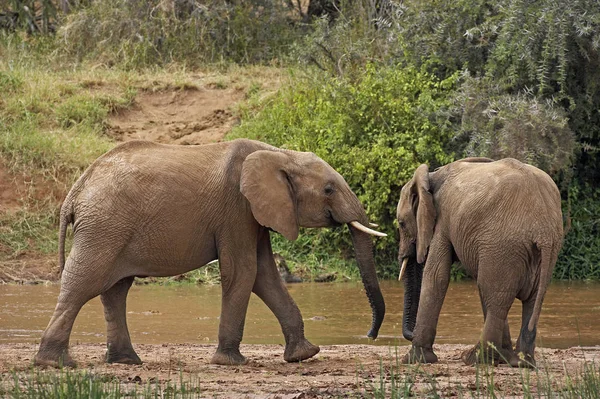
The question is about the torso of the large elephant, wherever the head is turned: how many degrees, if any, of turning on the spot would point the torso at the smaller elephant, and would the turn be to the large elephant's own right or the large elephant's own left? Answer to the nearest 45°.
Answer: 0° — it already faces it

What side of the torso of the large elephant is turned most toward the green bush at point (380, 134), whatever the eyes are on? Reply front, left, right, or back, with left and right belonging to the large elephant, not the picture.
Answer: left

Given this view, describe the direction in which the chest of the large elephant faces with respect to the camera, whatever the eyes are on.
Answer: to the viewer's right

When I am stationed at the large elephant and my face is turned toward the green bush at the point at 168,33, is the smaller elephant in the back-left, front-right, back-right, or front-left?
back-right

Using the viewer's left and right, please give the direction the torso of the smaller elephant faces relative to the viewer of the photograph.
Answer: facing away from the viewer and to the left of the viewer

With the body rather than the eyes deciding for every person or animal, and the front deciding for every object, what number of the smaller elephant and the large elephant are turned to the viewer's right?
1

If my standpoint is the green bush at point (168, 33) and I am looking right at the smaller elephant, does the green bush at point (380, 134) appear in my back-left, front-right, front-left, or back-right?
front-left

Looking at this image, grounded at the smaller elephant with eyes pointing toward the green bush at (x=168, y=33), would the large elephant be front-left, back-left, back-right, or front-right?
front-left

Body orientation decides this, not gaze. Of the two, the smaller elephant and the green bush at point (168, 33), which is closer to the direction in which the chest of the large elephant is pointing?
the smaller elephant

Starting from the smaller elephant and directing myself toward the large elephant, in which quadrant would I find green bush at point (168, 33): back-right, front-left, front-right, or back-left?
front-right

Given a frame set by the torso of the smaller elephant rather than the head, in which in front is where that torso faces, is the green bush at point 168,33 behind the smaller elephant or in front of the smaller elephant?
in front

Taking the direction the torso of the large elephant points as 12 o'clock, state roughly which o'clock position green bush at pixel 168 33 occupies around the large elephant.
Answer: The green bush is roughly at 9 o'clock from the large elephant.
